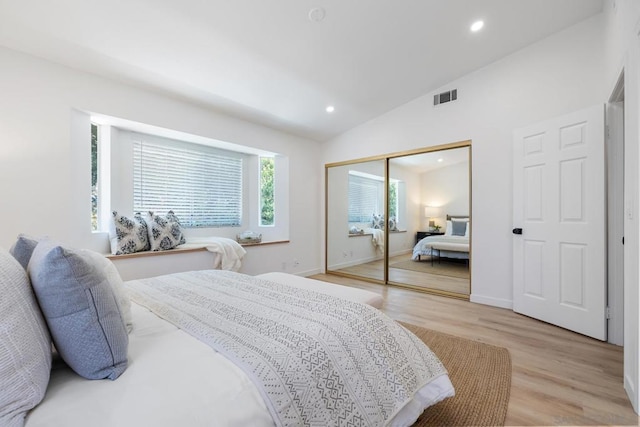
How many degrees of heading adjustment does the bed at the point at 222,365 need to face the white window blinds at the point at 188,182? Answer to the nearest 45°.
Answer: approximately 45° to its left

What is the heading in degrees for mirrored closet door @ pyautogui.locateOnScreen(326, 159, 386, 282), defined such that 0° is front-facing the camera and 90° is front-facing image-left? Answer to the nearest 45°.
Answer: approximately 45°

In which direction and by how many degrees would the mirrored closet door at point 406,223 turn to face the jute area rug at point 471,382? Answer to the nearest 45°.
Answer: approximately 45° to its left

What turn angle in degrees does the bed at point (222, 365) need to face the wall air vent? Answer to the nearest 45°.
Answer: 0° — it already faces it

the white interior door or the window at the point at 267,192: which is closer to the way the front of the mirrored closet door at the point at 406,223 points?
the window

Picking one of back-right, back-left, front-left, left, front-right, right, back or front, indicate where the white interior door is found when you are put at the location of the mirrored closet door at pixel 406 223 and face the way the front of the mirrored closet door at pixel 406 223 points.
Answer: left

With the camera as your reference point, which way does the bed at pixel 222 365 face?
facing away from the viewer and to the right of the viewer

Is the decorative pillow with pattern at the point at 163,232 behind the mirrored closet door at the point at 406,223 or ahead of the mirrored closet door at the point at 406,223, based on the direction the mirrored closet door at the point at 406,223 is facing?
ahead

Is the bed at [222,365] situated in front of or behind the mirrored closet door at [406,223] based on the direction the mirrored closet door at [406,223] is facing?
in front

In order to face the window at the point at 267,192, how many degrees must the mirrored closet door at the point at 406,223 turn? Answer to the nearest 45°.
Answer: approximately 45° to its right

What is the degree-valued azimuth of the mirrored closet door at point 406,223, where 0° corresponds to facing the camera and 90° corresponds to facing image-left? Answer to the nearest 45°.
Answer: approximately 45°

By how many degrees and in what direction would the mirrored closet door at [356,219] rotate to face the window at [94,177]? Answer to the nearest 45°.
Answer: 0° — it already faces it
